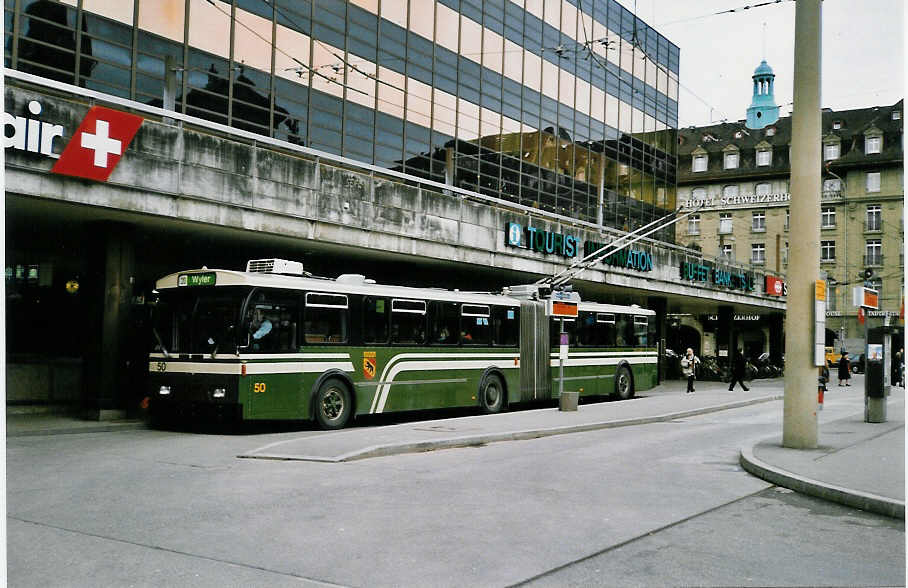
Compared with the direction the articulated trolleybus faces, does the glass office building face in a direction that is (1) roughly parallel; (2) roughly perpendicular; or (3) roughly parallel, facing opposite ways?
roughly perpendicular

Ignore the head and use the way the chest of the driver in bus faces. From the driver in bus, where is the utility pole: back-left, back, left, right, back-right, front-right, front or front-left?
left

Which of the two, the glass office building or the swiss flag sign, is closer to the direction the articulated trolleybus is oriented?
the swiss flag sign

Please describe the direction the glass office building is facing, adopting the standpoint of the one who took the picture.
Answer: facing the viewer and to the right of the viewer

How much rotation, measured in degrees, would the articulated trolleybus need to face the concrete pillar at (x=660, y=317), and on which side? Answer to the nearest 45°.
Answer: approximately 180°

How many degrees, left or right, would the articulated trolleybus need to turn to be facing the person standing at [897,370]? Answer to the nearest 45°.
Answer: approximately 180°

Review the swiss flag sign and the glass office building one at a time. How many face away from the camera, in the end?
0

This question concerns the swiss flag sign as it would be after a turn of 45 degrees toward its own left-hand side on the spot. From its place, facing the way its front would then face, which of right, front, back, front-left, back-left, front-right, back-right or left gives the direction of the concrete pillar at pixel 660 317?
front-left

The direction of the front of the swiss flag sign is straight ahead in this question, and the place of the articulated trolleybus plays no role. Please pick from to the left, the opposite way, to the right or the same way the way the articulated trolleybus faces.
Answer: to the right

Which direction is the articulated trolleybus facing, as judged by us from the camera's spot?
facing the viewer and to the left of the viewer
